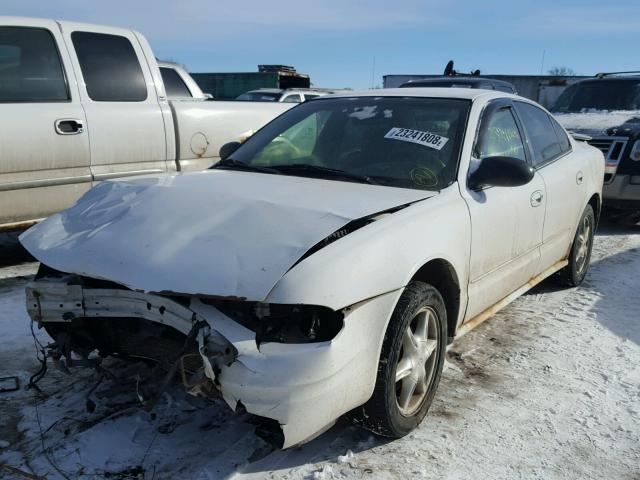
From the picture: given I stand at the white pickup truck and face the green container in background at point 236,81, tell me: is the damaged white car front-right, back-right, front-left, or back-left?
back-right

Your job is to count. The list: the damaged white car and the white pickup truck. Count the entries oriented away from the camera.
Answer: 0

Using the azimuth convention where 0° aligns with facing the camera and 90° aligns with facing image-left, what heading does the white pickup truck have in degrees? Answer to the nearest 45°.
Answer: approximately 90°

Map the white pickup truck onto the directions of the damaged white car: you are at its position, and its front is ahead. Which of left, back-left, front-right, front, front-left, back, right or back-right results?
right

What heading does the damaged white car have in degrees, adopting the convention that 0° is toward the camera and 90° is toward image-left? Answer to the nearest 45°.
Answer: approximately 45°

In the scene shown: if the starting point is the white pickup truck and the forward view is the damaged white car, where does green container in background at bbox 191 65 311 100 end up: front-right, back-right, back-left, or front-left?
back-left

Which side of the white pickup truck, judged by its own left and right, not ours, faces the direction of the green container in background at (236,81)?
right

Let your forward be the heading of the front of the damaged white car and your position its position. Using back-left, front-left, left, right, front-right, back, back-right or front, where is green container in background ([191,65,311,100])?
back-right
